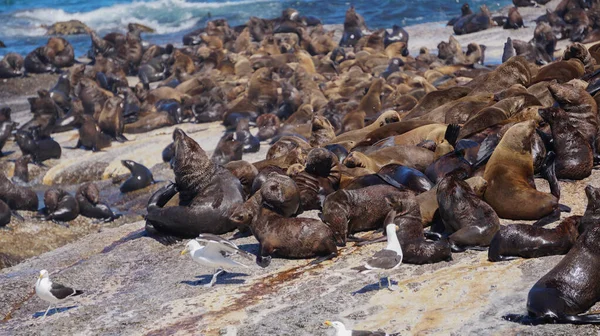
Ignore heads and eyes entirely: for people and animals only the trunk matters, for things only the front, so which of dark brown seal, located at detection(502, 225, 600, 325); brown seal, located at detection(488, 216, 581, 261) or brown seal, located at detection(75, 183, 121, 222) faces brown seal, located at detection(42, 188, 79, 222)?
brown seal, located at detection(75, 183, 121, 222)

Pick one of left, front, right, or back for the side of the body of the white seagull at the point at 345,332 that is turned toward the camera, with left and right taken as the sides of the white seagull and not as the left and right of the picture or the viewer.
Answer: left

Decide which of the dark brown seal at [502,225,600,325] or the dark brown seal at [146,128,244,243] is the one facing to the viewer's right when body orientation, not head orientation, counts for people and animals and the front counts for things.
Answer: the dark brown seal at [502,225,600,325]

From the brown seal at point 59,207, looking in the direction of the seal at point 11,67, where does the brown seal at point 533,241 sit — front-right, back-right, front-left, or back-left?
back-right

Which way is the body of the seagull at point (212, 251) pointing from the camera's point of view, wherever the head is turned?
to the viewer's left

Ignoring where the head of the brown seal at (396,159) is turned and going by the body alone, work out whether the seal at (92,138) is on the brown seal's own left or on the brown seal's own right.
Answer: on the brown seal's own right

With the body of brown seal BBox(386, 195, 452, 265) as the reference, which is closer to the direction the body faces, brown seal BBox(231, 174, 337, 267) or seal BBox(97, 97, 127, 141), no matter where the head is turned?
the brown seal

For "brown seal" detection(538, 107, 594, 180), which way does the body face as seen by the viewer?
to the viewer's left

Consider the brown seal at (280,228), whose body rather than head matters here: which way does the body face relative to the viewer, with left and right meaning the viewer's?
facing to the left of the viewer

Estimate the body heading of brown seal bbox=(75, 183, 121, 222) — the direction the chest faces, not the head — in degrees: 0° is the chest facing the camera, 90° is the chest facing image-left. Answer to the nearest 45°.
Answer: approximately 90°

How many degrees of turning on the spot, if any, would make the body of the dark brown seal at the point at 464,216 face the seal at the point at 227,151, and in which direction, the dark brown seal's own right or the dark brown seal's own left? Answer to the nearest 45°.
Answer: approximately 45° to the dark brown seal's own right
